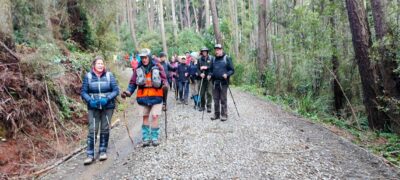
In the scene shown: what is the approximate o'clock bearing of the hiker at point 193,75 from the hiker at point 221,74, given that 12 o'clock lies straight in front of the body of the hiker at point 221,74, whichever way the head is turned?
the hiker at point 193,75 is roughly at 4 o'clock from the hiker at point 221,74.

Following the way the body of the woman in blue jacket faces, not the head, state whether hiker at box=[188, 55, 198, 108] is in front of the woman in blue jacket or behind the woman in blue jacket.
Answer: behind

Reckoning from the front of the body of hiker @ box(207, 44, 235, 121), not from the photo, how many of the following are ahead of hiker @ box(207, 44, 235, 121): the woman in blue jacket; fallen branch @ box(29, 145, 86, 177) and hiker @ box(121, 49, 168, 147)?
3

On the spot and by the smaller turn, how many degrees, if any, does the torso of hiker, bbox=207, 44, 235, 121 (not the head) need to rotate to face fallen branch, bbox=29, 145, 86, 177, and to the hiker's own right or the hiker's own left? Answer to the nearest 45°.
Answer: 0° — they already face it

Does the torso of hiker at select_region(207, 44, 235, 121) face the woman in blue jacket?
yes

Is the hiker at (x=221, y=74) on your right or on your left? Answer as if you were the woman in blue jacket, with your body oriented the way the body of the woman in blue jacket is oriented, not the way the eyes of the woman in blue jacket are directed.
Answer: on your left

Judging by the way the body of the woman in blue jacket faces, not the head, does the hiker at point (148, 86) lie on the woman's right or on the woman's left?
on the woman's left

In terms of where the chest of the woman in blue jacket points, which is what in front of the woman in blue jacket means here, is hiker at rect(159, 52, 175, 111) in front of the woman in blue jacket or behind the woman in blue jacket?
behind

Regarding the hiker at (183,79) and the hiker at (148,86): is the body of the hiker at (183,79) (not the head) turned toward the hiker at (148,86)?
yes
